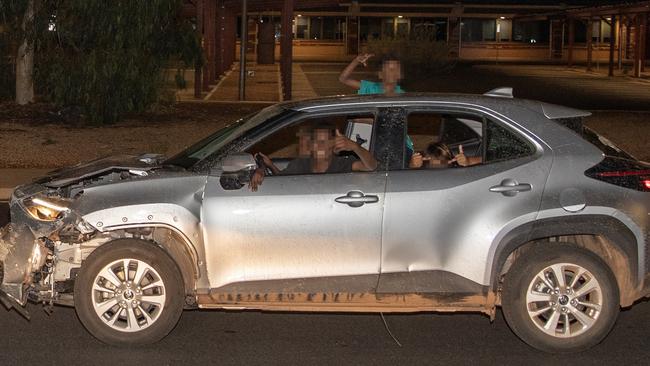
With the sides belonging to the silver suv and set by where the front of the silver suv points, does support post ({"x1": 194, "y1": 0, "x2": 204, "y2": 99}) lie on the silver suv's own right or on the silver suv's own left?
on the silver suv's own right

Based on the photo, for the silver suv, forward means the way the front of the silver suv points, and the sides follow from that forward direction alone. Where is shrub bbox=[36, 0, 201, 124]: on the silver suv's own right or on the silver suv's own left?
on the silver suv's own right

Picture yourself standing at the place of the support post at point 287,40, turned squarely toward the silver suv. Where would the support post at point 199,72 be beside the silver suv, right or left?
right

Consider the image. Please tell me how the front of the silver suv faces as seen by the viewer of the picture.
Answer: facing to the left of the viewer

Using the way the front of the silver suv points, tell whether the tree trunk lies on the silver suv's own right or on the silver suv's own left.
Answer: on the silver suv's own right

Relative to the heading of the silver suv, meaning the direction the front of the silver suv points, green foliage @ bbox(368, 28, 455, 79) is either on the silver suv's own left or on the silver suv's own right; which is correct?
on the silver suv's own right

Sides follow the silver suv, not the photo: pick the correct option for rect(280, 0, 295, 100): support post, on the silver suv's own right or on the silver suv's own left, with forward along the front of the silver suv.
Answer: on the silver suv's own right
